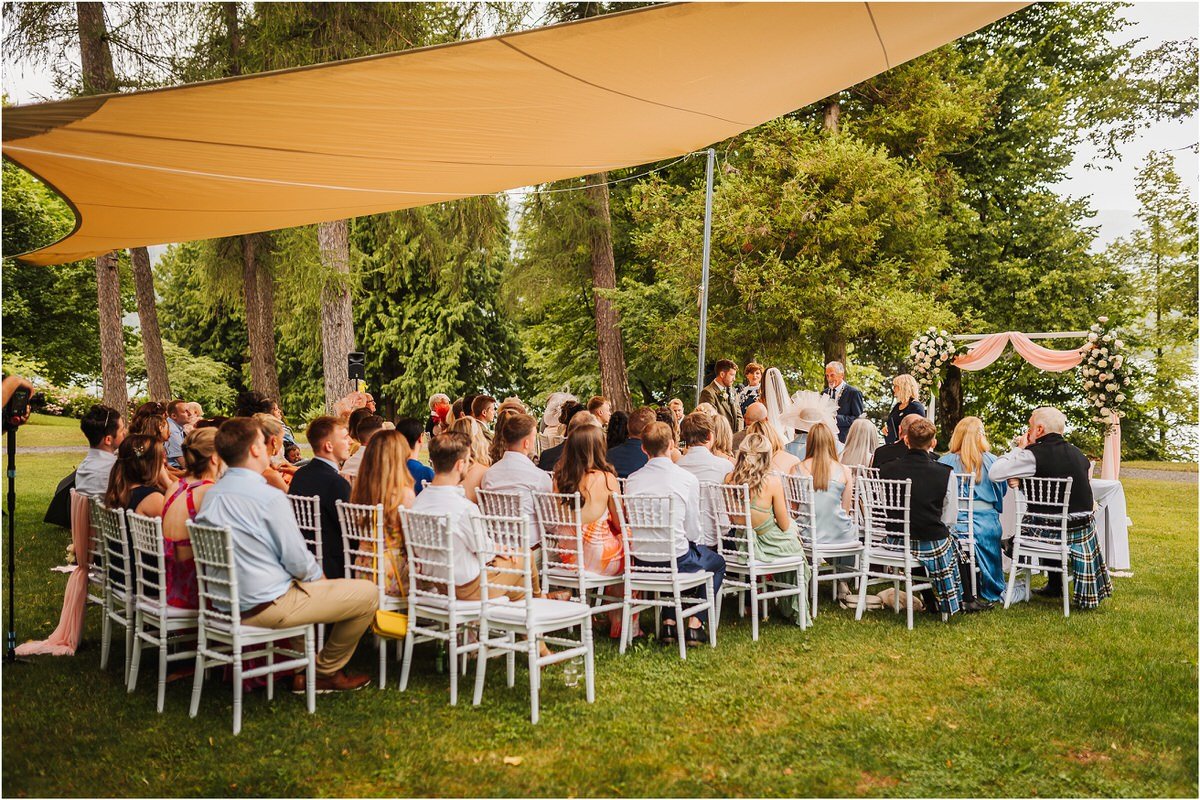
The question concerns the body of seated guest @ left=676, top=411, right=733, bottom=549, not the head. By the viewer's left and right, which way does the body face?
facing away from the viewer and to the right of the viewer

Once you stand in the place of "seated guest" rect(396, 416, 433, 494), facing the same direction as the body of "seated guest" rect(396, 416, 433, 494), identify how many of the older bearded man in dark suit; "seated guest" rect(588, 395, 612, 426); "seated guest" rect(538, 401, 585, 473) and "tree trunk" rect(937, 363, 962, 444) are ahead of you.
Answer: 4

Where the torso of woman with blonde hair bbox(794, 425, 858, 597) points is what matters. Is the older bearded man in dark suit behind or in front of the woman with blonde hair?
in front

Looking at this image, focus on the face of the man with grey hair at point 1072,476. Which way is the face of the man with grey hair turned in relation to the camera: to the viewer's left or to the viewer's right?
to the viewer's left

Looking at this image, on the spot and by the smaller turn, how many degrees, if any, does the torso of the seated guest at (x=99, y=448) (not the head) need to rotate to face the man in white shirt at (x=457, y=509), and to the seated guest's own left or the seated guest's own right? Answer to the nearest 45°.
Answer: approximately 90° to the seated guest's own right

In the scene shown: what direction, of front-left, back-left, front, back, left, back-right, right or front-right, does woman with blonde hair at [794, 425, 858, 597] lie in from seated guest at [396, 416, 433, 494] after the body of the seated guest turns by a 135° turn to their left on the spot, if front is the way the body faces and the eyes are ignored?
back

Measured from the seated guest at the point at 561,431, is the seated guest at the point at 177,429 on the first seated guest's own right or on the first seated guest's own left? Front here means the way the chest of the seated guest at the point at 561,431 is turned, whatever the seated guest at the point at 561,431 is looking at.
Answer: on the first seated guest's own left

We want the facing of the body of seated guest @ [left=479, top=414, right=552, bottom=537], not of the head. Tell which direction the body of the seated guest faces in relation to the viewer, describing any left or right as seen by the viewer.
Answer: facing away from the viewer and to the right of the viewer

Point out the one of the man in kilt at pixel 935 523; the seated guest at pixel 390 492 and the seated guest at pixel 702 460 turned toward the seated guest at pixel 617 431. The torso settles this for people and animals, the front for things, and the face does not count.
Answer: the seated guest at pixel 390 492

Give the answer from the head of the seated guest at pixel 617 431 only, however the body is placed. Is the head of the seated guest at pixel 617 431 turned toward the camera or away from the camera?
away from the camera

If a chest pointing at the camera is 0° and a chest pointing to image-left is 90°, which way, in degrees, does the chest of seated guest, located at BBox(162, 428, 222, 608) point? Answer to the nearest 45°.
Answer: approximately 225°

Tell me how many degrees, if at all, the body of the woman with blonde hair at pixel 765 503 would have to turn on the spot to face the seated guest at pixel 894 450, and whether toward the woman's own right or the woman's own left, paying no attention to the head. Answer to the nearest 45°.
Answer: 0° — they already face them

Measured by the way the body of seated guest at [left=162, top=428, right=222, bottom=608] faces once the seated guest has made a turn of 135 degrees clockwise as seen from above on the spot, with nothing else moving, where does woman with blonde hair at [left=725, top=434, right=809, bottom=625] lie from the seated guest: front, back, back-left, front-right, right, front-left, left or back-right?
left

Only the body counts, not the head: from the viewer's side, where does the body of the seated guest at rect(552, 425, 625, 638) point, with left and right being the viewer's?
facing away from the viewer and to the right of the viewer

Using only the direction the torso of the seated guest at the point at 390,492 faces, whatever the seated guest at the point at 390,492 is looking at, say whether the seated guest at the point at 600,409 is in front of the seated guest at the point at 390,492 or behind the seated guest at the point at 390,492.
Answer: in front

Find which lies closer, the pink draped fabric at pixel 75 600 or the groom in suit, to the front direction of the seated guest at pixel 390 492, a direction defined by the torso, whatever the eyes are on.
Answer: the groom in suit
